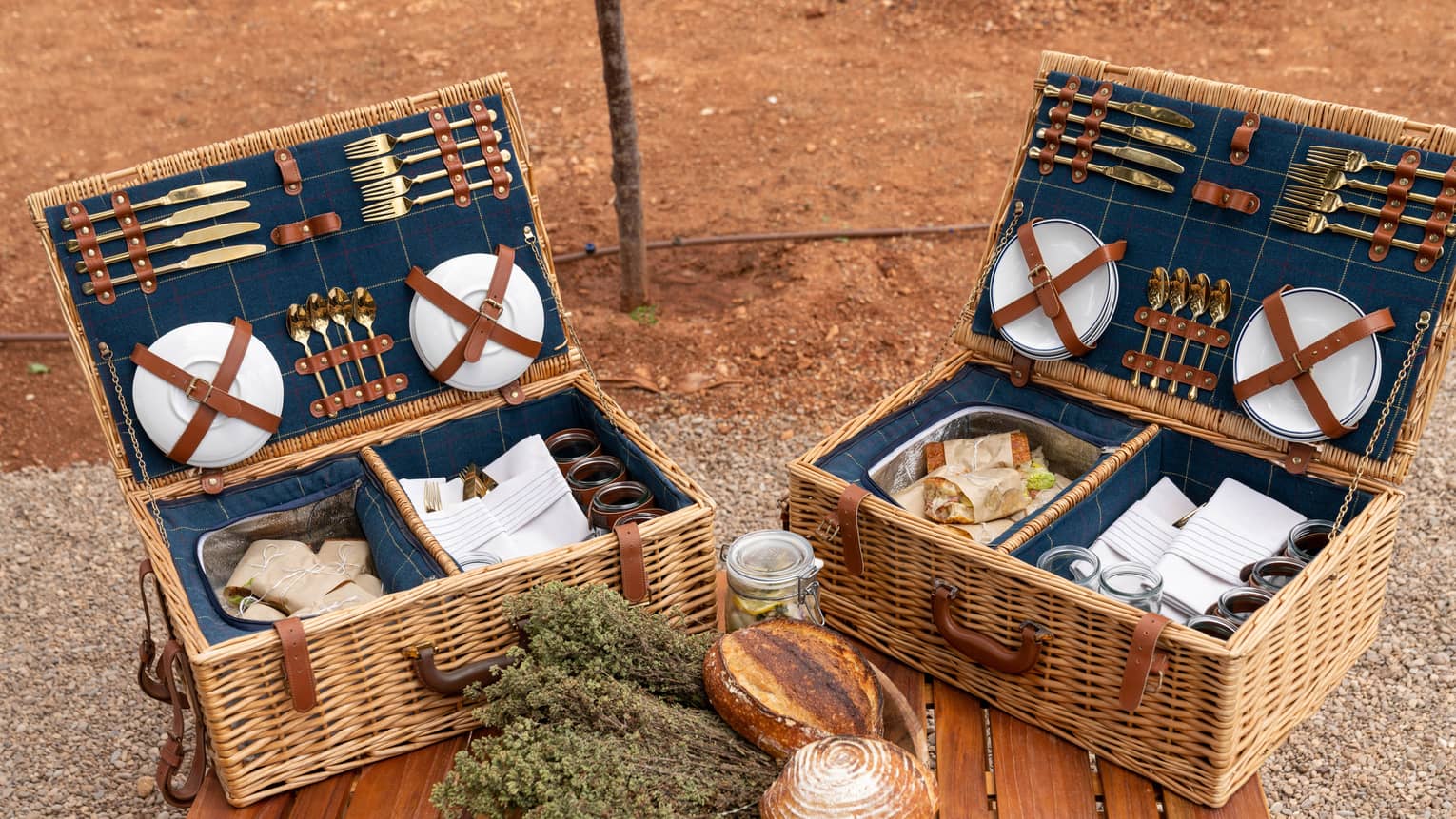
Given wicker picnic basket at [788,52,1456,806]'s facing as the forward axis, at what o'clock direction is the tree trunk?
The tree trunk is roughly at 3 o'clock from the wicker picnic basket.

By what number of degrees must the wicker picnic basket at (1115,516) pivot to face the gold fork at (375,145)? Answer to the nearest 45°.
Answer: approximately 45° to its right

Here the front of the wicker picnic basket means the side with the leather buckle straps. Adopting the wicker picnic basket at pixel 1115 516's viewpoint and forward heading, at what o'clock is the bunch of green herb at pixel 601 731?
The bunch of green herb is roughly at 12 o'clock from the wicker picnic basket.

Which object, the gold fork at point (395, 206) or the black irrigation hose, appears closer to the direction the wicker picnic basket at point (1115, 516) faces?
the gold fork

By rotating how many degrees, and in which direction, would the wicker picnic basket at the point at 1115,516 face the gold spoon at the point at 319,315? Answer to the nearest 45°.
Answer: approximately 45° to its right

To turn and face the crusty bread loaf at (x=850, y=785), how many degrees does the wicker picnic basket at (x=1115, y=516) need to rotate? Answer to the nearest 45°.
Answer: approximately 45° to its left

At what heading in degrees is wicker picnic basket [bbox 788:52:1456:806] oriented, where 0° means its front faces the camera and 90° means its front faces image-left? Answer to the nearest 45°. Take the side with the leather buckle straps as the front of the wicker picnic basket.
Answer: approximately 45°

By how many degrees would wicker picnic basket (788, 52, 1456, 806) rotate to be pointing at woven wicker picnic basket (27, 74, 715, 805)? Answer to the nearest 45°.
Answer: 0° — it already faces it

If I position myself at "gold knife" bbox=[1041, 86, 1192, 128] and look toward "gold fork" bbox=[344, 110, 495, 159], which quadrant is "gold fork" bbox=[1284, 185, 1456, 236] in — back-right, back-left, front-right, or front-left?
back-left

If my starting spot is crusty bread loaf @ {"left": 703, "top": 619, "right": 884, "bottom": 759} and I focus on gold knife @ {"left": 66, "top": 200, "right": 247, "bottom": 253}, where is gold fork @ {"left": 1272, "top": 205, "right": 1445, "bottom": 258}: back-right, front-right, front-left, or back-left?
back-right

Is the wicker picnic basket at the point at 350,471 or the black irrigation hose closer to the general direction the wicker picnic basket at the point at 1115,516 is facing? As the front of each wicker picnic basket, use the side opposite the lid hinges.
the wicker picnic basket

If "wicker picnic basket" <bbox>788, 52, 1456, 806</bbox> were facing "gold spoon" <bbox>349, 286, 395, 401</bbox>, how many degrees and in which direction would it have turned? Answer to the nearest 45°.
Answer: approximately 45° to its right
